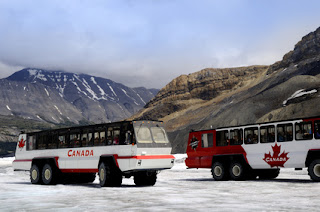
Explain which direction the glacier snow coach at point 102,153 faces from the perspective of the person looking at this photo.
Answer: facing the viewer and to the right of the viewer

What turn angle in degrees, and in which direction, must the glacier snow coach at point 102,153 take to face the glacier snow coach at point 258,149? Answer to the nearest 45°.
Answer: approximately 45° to its left
